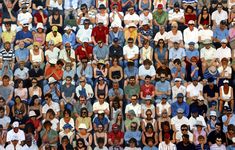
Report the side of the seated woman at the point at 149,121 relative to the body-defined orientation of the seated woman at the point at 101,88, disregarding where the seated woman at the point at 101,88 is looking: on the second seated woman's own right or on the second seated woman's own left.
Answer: on the second seated woman's own left

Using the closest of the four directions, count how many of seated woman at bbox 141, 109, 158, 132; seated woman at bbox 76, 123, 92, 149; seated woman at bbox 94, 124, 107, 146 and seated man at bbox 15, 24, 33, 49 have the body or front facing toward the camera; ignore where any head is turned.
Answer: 4

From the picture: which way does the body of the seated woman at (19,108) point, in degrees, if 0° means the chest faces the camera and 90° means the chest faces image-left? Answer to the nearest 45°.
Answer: approximately 0°

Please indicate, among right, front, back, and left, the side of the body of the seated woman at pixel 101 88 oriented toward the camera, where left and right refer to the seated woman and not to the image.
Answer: front

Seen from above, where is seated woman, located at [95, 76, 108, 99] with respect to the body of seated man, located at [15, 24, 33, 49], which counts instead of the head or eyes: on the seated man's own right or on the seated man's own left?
on the seated man's own left

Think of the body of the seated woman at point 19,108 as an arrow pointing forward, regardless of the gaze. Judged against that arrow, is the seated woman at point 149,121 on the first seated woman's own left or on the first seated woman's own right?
on the first seated woman's own left

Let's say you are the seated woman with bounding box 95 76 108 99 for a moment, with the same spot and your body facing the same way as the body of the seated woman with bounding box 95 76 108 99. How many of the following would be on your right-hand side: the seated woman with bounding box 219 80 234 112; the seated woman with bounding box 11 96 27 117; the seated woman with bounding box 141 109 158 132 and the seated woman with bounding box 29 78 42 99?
2

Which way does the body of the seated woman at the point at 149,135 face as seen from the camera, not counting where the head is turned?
toward the camera

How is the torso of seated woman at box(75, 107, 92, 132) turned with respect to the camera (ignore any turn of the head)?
toward the camera

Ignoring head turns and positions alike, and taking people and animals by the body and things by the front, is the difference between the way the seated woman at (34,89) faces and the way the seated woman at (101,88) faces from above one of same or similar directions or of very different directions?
same or similar directions

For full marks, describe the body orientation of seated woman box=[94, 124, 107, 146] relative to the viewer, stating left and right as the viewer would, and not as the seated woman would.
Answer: facing the viewer
